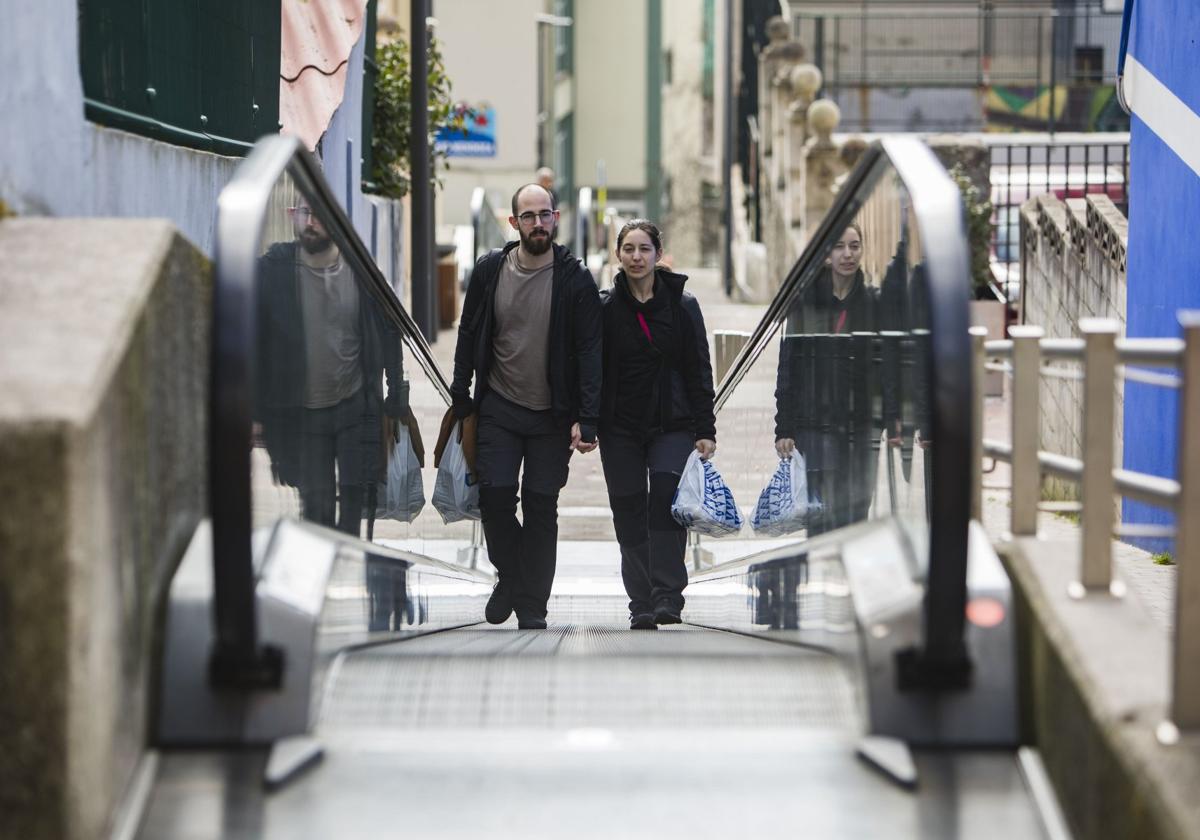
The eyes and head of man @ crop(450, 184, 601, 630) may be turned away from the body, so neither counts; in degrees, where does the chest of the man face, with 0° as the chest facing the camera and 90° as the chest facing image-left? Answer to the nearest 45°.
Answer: approximately 0°

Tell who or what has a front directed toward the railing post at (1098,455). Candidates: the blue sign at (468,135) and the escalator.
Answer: the blue sign

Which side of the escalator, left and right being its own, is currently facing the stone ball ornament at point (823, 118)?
back

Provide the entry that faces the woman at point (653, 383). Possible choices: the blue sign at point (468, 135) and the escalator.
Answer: the blue sign

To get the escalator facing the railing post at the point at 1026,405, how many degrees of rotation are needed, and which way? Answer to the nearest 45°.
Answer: approximately 135° to its left

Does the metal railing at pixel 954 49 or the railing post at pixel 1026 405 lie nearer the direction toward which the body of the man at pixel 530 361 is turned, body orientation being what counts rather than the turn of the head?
the railing post
